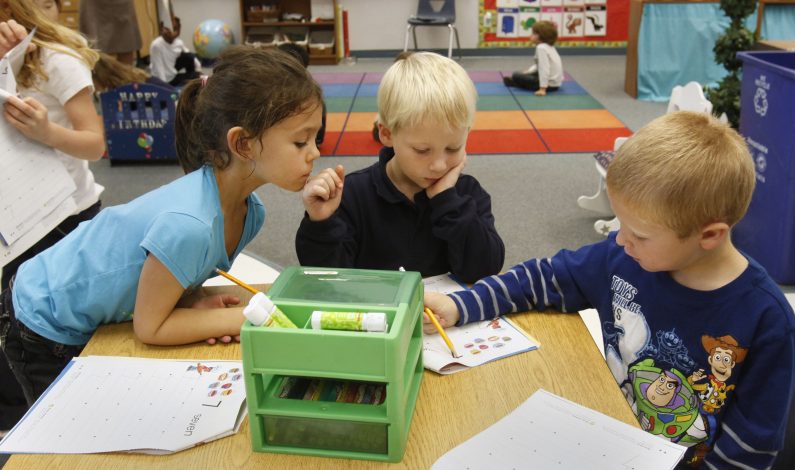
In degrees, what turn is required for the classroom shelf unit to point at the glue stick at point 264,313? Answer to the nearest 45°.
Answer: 0° — it already faces it

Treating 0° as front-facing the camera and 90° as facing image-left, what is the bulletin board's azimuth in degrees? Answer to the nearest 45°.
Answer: approximately 0°

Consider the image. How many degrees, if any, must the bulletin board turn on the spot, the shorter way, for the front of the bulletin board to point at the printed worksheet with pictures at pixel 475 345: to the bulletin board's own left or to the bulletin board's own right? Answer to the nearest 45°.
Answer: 0° — it already faces it

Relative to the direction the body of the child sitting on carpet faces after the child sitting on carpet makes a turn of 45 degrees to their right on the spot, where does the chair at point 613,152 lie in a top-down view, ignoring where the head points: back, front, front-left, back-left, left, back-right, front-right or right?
back-left

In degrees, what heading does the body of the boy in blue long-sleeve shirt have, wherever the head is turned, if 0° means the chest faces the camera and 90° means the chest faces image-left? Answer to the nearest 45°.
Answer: approximately 45°

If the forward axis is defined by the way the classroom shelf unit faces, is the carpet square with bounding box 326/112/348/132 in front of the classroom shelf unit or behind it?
in front

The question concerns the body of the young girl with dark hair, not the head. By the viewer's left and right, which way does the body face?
facing to the right of the viewer

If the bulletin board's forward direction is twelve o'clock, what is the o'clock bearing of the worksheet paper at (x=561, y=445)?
The worksheet paper is roughly at 12 o'clock from the bulletin board.

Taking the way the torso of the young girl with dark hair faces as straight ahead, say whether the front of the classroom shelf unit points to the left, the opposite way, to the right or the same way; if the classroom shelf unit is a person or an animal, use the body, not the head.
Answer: to the right

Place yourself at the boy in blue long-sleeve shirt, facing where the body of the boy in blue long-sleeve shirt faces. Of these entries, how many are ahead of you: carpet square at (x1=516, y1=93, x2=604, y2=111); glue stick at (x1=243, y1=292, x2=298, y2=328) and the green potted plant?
1

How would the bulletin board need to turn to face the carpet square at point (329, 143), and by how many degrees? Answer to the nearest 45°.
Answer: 0° — it already faces it

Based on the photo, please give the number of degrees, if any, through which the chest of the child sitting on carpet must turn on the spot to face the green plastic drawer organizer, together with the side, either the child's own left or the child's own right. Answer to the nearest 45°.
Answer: approximately 90° to the child's own left
